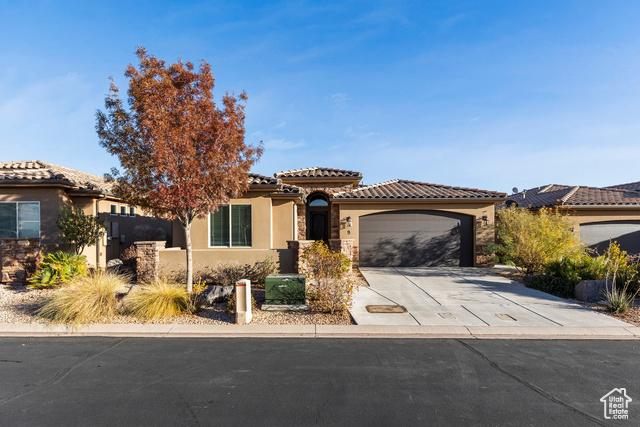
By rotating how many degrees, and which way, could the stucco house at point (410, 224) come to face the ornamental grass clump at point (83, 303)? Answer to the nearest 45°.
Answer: approximately 45° to its right

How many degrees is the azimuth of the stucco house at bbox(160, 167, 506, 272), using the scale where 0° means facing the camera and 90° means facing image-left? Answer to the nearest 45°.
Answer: approximately 0°

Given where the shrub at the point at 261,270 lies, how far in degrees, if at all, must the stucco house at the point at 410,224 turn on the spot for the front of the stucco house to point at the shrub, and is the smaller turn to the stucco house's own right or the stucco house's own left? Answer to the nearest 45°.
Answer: approximately 45° to the stucco house's own right

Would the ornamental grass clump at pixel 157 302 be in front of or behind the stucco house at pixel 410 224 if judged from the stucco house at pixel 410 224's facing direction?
in front

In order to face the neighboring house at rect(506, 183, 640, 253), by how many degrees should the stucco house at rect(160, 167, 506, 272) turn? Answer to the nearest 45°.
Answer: approximately 90° to its left

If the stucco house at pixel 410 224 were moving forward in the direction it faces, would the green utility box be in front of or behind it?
in front
